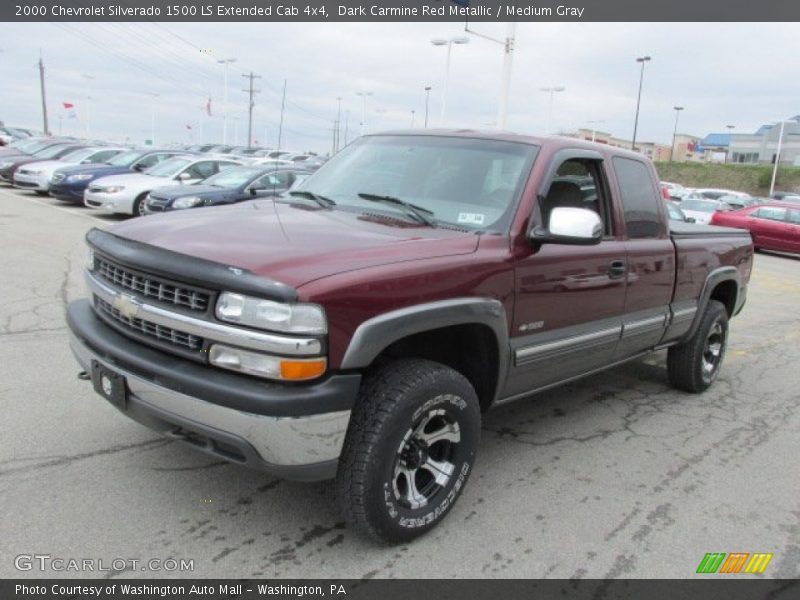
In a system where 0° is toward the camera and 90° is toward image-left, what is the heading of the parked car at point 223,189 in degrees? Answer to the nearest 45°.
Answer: approximately 45°

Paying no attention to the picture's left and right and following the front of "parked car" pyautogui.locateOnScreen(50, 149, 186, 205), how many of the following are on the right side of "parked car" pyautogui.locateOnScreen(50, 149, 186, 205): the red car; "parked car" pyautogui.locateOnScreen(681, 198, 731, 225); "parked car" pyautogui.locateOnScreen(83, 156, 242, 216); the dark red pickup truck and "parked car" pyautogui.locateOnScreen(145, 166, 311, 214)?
0

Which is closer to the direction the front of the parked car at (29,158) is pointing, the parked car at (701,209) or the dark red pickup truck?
the dark red pickup truck

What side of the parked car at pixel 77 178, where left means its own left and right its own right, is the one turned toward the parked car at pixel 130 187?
left

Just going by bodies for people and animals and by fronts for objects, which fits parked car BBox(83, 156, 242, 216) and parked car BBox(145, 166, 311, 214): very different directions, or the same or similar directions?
same or similar directions

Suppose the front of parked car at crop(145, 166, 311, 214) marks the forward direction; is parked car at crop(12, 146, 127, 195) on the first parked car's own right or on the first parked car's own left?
on the first parked car's own right

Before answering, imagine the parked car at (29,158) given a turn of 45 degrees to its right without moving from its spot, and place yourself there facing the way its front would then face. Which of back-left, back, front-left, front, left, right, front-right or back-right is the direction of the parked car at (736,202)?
back

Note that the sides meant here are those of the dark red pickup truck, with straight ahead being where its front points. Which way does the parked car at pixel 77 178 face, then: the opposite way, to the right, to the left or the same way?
the same way

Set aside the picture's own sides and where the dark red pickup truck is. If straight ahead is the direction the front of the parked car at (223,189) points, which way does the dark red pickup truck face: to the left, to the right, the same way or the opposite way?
the same way

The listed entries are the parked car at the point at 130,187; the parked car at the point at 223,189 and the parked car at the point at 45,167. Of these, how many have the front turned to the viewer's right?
0

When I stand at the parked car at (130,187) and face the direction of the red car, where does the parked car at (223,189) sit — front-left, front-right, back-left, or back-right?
front-right

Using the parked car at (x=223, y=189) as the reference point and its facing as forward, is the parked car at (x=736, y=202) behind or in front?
behind

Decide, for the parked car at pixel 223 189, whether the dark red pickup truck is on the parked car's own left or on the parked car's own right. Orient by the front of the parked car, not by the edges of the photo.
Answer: on the parked car's own left

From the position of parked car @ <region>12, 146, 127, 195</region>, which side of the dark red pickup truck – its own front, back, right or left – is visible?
right

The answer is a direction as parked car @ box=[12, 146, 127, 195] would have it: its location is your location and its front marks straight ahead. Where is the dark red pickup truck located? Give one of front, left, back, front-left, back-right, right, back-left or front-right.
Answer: front-left

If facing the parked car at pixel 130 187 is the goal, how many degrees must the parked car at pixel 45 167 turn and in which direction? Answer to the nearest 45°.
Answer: approximately 45° to its left

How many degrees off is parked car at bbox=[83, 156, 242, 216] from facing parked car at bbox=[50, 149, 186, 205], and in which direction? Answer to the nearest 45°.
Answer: approximately 90° to its right

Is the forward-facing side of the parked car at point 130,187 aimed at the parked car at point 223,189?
no

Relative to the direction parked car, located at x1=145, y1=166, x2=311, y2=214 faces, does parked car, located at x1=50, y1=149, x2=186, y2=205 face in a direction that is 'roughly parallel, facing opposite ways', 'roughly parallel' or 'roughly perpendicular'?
roughly parallel

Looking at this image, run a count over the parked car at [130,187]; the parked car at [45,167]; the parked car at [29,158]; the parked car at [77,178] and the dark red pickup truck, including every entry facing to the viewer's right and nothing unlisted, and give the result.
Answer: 0

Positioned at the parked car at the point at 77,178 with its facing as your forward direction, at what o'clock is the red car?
The red car is roughly at 8 o'clock from the parked car.
